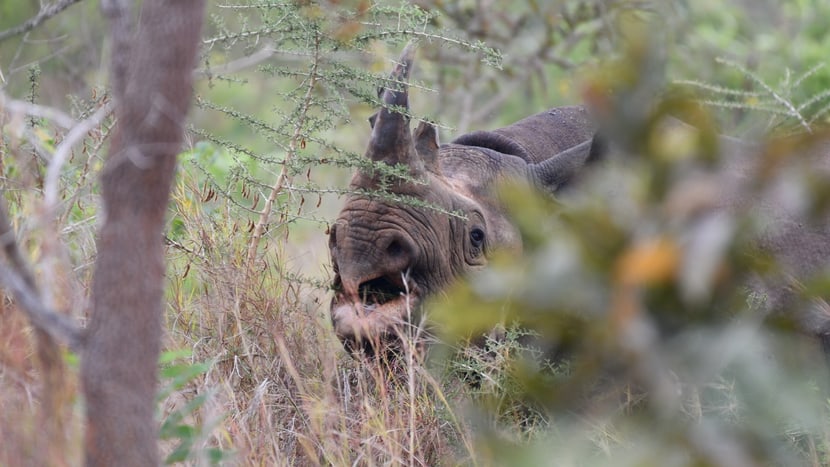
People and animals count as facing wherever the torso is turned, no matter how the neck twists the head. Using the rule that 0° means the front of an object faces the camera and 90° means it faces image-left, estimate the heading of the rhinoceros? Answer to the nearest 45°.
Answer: approximately 45°

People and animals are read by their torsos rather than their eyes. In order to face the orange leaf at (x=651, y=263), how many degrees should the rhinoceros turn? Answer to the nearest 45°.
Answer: approximately 45° to its left
